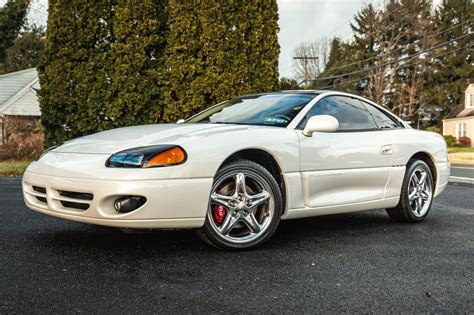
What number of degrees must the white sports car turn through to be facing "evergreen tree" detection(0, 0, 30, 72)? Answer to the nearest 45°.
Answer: approximately 90° to its right

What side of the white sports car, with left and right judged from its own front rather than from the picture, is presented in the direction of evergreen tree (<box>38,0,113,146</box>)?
right

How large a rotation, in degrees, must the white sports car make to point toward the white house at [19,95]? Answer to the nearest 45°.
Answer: approximately 90° to its right

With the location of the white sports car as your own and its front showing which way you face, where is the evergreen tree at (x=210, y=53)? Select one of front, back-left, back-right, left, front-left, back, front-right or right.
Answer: back-right

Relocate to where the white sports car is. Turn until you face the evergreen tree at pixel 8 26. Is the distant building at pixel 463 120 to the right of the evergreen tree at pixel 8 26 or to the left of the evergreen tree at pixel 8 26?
right

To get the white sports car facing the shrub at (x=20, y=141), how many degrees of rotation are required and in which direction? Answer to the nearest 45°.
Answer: approximately 90° to its right

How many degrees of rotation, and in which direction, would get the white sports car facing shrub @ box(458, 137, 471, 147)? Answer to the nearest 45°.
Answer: approximately 180°

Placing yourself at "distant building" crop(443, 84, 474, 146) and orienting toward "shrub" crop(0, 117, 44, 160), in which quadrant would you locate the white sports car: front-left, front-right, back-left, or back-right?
front-left

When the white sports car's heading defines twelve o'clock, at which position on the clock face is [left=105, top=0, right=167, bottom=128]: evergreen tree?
The evergreen tree is roughly at 4 o'clock from the white sports car.

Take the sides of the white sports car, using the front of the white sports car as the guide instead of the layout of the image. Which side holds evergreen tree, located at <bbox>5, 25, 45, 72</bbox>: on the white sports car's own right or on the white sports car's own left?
on the white sports car's own right

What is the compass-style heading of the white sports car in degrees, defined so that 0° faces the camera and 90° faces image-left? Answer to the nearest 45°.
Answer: approximately 45°

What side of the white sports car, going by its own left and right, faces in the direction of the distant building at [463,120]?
back
